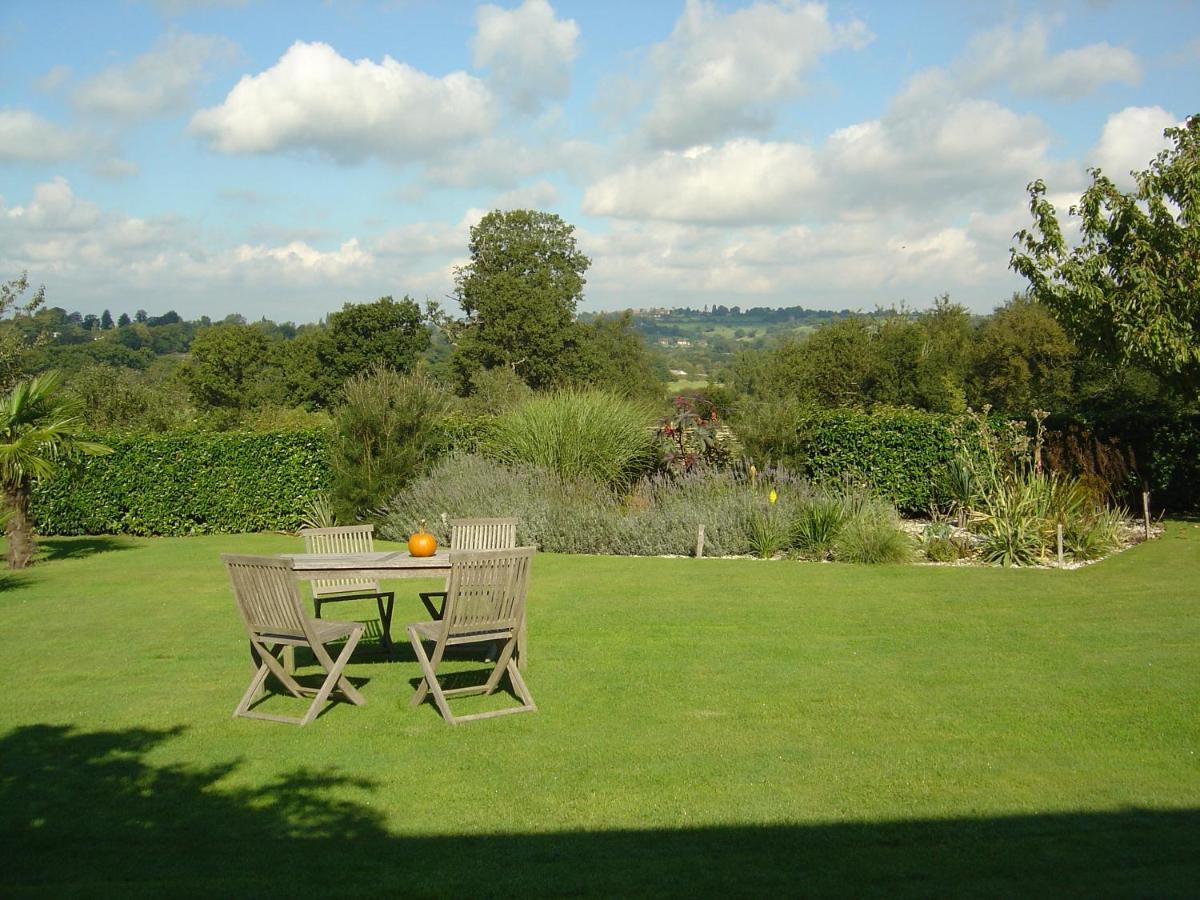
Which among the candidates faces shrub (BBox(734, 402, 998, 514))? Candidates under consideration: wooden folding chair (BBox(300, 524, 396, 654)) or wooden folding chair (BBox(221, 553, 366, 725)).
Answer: wooden folding chair (BBox(221, 553, 366, 725))

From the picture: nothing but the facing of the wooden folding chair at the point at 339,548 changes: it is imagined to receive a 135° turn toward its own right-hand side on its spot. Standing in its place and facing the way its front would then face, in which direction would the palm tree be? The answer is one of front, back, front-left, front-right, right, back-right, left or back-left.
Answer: front

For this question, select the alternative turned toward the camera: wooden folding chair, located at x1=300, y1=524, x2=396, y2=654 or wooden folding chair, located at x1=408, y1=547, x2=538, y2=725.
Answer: wooden folding chair, located at x1=300, y1=524, x2=396, y2=654

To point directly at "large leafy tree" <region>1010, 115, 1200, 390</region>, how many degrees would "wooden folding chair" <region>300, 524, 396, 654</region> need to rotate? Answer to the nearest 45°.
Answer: approximately 90° to its left

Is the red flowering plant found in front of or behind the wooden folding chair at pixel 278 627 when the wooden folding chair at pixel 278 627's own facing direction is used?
in front

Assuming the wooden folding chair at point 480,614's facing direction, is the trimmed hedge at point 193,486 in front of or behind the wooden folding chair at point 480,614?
in front

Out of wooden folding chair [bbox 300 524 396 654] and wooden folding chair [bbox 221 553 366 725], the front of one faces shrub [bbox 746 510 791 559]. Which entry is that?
wooden folding chair [bbox 221 553 366 725]

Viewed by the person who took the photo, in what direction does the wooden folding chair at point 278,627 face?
facing away from the viewer and to the right of the viewer

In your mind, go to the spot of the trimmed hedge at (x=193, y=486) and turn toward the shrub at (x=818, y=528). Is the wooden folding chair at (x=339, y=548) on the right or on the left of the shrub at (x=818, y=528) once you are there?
right

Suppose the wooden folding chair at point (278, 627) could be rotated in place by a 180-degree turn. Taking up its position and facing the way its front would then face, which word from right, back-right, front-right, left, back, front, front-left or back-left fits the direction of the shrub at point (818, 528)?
back

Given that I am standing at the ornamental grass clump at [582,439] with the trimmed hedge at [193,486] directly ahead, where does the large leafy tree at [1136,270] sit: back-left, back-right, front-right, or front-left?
back-left

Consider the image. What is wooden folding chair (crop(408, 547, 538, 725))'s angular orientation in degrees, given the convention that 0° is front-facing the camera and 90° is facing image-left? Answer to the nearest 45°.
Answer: approximately 135°

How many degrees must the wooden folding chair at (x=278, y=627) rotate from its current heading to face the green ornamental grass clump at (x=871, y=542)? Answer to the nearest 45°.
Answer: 0° — it already faces it

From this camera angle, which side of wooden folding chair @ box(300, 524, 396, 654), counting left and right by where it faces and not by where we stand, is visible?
front

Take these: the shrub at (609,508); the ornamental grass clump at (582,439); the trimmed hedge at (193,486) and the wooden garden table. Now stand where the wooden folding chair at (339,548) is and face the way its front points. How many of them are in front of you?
1

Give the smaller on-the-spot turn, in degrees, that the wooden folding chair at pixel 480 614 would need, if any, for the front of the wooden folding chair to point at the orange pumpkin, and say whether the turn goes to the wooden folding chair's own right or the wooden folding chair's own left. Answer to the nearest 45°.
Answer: approximately 45° to the wooden folding chair's own right

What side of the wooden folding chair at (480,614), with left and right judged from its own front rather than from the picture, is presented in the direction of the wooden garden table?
front
